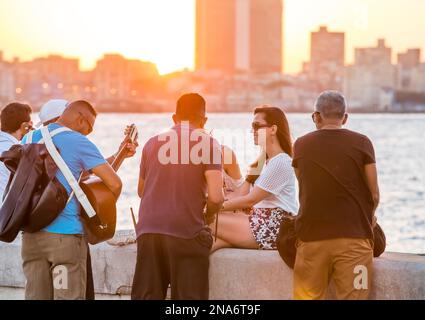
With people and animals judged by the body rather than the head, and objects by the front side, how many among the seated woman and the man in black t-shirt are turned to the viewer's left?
1

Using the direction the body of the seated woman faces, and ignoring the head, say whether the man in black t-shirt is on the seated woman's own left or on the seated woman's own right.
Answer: on the seated woman's own left

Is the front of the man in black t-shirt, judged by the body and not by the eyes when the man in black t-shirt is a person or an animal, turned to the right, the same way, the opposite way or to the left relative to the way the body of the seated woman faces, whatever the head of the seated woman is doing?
to the right

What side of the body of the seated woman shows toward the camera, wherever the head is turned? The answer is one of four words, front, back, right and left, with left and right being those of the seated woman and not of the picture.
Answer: left

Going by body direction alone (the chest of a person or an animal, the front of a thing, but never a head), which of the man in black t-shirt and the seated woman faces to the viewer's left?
the seated woman

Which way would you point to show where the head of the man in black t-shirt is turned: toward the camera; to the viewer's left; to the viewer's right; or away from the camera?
away from the camera

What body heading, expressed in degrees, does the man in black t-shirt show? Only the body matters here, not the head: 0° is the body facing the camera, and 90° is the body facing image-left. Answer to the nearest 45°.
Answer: approximately 180°

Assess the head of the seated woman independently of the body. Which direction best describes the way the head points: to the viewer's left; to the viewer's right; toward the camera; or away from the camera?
to the viewer's left
